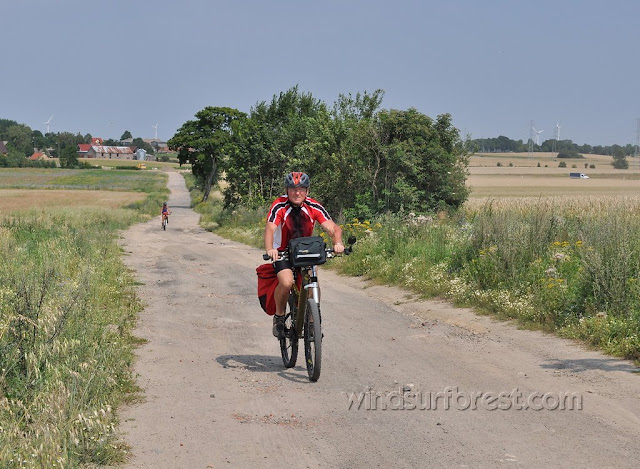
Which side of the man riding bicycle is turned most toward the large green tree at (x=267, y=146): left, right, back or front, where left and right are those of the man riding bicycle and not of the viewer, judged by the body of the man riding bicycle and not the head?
back

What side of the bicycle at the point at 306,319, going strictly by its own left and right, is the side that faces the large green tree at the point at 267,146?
back

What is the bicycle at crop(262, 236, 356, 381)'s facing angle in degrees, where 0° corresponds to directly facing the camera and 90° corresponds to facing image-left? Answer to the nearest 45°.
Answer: approximately 0°

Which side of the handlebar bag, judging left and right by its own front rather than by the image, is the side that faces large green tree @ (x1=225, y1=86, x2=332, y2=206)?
back
